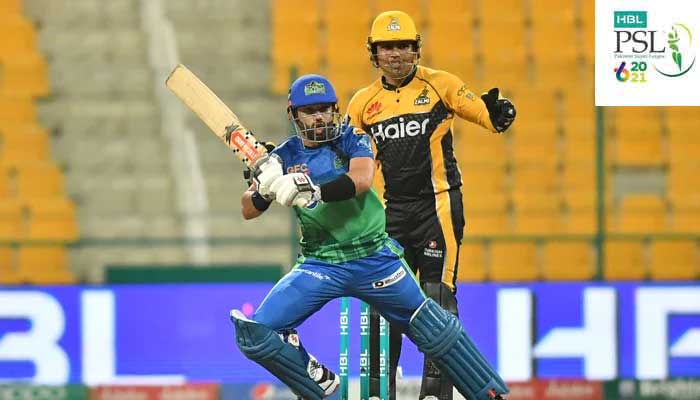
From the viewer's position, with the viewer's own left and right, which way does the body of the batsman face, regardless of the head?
facing the viewer
